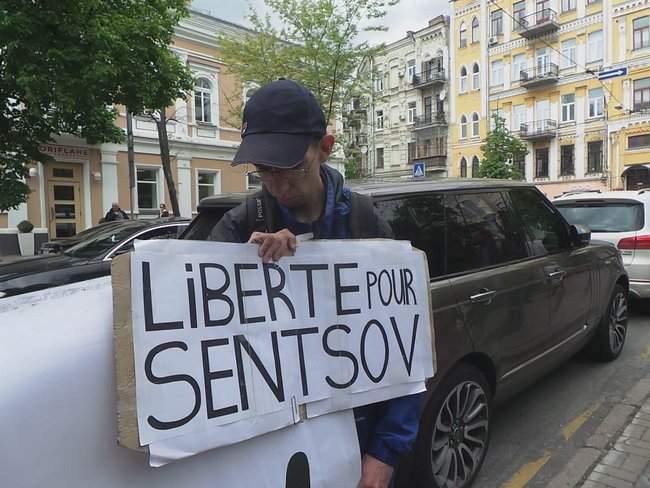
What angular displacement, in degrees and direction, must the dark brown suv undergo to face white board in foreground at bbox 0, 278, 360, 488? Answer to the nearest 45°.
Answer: approximately 180°

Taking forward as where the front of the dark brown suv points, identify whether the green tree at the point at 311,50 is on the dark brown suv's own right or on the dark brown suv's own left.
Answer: on the dark brown suv's own left

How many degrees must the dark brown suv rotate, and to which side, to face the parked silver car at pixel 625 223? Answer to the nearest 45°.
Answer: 0° — it already faces it

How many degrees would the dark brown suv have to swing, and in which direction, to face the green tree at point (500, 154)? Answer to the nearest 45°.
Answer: approximately 45° to its left

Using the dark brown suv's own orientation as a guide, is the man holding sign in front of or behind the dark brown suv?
behind

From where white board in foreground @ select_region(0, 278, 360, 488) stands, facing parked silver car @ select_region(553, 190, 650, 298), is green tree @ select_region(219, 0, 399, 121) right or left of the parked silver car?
left

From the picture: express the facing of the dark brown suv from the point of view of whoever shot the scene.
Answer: facing away from the viewer and to the right of the viewer

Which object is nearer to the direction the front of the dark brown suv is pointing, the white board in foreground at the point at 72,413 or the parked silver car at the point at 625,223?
the parked silver car

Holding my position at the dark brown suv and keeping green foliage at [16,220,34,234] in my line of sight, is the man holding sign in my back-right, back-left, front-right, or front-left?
back-left

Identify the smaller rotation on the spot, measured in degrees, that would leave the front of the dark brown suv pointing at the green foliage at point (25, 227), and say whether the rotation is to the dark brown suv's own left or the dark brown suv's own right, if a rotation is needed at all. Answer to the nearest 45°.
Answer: approximately 90° to the dark brown suv's own left

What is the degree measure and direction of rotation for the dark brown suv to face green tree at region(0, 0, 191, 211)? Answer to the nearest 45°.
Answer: approximately 90° to its left
